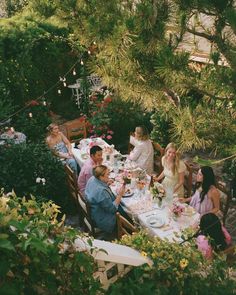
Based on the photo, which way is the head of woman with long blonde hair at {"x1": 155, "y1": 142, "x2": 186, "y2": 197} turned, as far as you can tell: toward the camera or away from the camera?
toward the camera

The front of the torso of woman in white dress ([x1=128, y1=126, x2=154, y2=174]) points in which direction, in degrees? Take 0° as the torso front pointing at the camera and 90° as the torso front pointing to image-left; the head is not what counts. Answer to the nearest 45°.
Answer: approximately 90°

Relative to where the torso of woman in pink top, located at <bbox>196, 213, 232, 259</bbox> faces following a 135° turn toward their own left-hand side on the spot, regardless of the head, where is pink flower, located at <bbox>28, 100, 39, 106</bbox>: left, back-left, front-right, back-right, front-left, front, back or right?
back-right

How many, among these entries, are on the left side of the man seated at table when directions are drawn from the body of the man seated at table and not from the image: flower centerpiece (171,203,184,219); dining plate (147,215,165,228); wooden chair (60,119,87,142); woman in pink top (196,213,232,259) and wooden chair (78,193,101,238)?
1

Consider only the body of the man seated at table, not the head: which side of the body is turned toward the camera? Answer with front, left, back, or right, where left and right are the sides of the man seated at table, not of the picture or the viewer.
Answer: right

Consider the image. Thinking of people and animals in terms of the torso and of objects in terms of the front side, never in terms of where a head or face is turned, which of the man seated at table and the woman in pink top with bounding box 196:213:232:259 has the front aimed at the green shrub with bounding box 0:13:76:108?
the woman in pink top

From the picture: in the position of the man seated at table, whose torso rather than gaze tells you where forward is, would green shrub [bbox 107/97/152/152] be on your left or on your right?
on your left

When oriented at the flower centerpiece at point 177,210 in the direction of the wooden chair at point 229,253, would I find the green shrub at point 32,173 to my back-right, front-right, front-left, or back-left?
back-right

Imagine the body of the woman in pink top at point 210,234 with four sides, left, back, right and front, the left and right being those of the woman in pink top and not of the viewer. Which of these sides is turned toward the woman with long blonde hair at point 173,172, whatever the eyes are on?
front

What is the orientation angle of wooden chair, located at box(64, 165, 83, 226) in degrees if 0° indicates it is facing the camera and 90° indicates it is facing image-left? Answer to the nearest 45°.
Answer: approximately 225°

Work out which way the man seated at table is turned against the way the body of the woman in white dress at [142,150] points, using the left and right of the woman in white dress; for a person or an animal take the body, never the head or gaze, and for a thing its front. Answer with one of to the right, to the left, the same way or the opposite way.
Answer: the opposite way

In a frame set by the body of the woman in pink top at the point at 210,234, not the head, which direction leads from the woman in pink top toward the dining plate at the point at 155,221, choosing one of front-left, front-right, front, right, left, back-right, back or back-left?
front

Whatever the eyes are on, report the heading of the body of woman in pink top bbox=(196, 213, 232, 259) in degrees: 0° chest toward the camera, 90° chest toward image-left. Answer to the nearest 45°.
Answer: approximately 135°

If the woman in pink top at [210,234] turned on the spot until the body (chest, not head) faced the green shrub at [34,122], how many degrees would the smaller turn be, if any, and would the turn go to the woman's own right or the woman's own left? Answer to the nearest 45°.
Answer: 0° — they already face it

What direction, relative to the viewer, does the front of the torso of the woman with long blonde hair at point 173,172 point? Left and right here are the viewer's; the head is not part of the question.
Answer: facing the viewer and to the left of the viewer

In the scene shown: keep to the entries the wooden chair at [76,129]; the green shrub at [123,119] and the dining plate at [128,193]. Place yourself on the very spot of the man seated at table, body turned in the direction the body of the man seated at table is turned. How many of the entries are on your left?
2

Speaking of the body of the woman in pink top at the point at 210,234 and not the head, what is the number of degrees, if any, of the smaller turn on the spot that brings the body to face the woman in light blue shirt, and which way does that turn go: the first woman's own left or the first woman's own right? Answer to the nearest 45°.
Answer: approximately 45° to the first woman's own left

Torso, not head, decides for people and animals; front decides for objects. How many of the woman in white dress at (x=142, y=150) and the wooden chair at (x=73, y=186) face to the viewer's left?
1

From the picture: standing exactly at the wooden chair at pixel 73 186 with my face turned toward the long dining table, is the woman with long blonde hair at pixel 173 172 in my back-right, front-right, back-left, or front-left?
front-left
